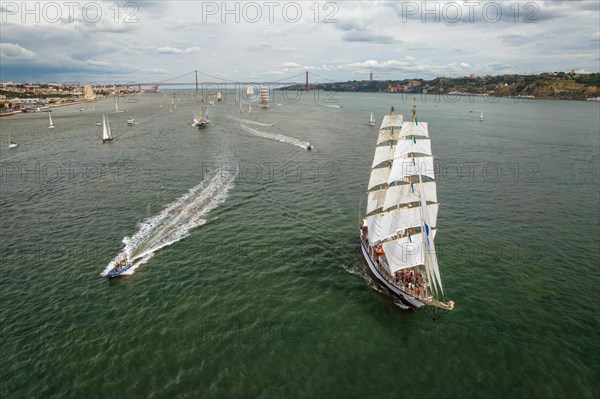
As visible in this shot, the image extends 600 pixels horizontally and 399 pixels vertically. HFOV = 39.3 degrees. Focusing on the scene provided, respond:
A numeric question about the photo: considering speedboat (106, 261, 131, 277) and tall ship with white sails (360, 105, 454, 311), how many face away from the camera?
0

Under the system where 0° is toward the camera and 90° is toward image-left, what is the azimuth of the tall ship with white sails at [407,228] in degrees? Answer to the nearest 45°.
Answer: approximately 315°

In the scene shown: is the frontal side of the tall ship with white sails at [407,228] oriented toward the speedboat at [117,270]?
no

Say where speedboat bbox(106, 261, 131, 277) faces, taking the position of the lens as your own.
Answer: facing the viewer and to the left of the viewer

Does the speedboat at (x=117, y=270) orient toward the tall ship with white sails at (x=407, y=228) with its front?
no
